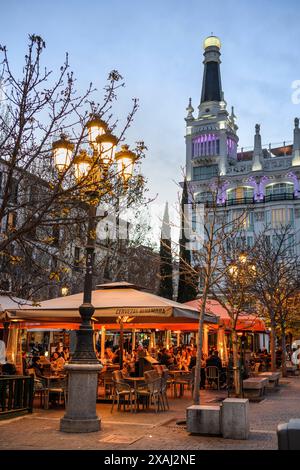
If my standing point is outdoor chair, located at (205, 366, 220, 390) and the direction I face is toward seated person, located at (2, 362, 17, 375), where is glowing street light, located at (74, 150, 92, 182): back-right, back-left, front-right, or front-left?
front-left

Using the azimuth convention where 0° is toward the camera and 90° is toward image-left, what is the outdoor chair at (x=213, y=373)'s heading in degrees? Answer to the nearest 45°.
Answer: approximately 135°

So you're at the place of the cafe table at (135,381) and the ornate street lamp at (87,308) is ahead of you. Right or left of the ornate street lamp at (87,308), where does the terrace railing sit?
right

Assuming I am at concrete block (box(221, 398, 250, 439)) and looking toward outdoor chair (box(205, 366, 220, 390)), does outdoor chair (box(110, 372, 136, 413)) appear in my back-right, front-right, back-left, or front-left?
front-left

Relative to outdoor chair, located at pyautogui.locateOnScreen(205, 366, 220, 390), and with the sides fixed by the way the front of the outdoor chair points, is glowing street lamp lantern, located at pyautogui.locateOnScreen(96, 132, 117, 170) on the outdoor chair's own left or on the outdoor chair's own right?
on the outdoor chair's own left

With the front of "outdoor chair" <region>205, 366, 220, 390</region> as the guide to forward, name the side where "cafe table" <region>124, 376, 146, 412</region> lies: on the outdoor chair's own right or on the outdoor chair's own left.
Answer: on the outdoor chair's own left

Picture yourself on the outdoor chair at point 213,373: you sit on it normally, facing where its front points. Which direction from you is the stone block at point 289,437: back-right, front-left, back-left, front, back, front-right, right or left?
back-left

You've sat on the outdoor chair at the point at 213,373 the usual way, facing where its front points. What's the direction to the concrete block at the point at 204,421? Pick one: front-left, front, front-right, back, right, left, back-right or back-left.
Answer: back-left

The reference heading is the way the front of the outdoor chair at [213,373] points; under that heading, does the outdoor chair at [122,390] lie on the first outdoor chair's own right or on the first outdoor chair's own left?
on the first outdoor chair's own left

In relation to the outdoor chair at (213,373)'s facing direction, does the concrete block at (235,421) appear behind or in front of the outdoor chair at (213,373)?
behind
